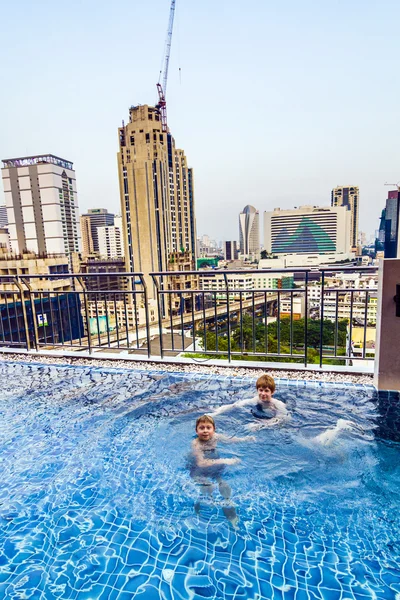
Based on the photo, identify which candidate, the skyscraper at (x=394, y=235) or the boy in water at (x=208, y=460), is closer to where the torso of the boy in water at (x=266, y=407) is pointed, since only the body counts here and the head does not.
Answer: the boy in water

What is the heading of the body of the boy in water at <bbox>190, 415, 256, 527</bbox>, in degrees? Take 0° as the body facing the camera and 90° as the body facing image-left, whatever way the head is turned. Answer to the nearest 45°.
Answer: approximately 315°

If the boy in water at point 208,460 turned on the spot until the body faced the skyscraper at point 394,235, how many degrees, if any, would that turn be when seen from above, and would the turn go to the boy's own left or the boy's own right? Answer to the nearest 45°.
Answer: approximately 90° to the boy's own left

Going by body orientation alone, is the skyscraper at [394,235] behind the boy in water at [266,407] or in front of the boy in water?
behind
